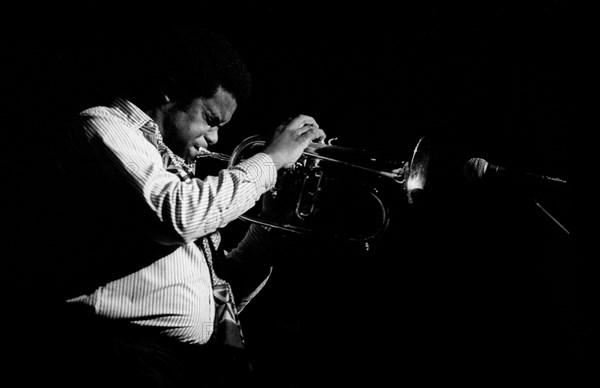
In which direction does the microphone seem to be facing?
to the viewer's left
